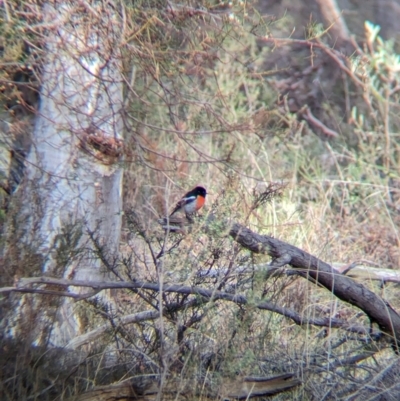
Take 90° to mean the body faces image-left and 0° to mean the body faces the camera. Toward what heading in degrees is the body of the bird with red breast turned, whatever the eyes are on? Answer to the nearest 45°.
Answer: approximately 270°

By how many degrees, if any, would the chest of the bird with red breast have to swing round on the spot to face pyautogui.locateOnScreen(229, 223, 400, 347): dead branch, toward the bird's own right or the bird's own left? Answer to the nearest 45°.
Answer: approximately 45° to the bird's own right
